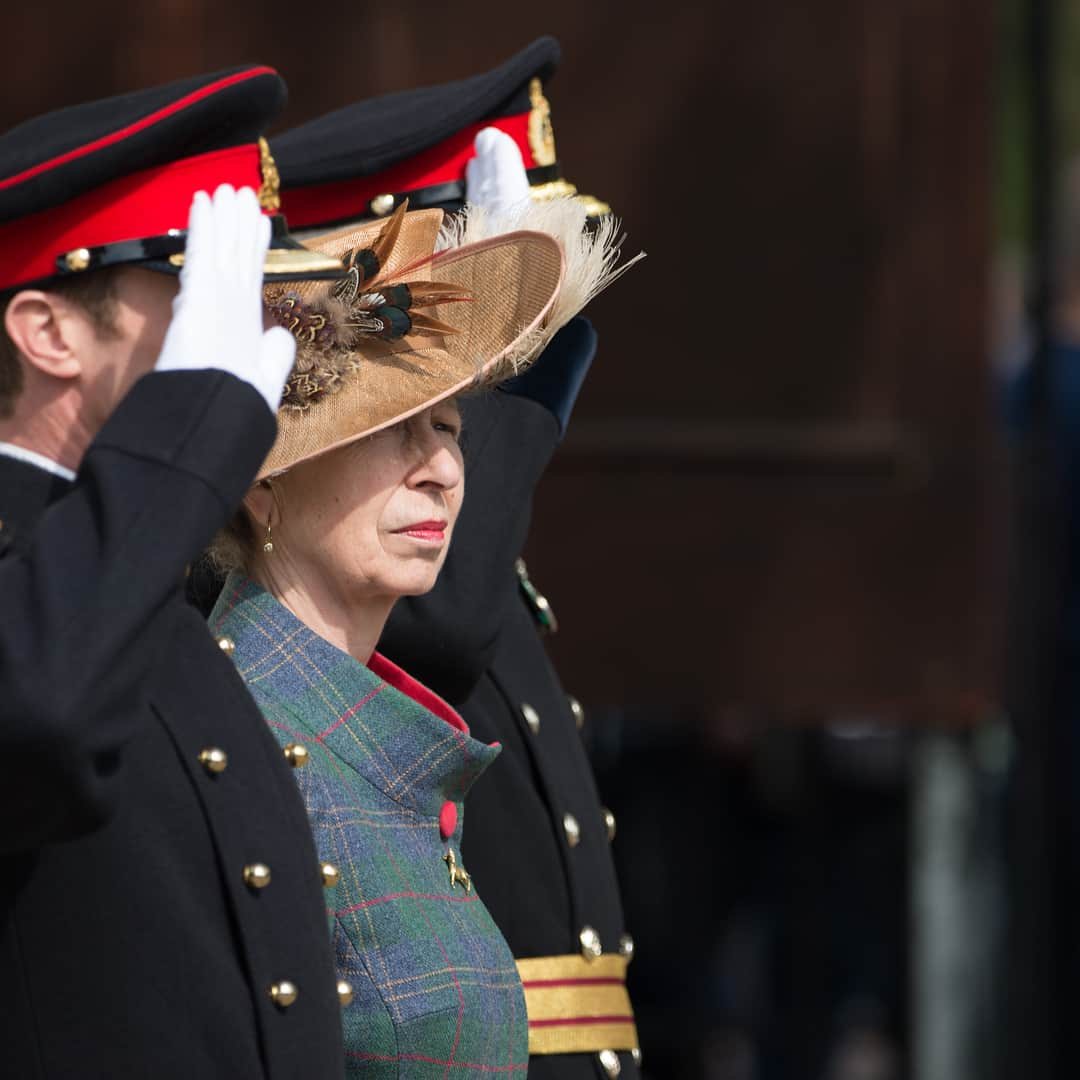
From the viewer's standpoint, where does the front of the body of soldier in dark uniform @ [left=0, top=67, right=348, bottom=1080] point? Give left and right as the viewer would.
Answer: facing to the right of the viewer

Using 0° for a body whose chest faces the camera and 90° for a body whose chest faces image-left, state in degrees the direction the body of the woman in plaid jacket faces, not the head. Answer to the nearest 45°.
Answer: approximately 315°

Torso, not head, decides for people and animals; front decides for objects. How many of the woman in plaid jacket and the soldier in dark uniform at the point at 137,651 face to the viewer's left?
0

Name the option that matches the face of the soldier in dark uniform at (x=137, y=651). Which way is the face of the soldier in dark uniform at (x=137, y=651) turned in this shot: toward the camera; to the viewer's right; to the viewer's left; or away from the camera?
to the viewer's right

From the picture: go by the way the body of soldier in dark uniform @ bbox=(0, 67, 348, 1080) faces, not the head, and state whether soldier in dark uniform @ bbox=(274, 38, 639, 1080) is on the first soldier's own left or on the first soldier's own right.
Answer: on the first soldier's own left
